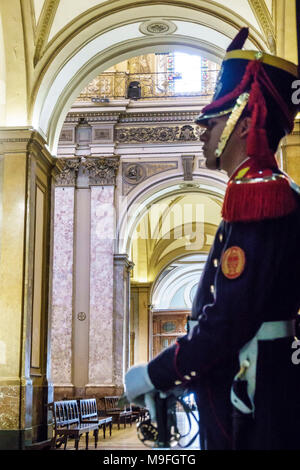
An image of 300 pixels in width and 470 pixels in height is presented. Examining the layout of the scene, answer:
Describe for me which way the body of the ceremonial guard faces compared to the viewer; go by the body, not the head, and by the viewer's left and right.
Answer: facing to the left of the viewer

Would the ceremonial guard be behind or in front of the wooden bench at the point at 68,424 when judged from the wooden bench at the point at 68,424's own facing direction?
in front

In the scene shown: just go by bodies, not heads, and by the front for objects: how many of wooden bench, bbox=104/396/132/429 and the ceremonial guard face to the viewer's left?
1

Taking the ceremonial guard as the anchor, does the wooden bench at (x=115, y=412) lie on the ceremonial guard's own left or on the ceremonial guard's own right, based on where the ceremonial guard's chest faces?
on the ceremonial guard's own right

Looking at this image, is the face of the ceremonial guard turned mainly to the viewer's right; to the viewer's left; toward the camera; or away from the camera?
to the viewer's left

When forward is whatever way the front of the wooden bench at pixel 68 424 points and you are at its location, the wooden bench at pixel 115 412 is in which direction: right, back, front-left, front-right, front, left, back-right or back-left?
back-left

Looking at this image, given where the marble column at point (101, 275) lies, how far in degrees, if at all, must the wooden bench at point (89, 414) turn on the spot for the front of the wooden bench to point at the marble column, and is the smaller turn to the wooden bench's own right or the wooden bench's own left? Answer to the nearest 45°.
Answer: approximately 135° to the wooden bench's own left

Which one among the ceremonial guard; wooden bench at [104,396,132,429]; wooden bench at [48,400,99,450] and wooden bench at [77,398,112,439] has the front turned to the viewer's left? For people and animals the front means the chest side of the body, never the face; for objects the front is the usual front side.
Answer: the ceremonial guard

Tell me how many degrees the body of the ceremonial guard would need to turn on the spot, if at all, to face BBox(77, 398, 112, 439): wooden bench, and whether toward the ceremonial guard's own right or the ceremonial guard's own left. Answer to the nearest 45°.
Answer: approximately 90° to the ceremonial guard's own right

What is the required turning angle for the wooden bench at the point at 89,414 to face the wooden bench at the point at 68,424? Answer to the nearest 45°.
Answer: approximately 45° to its right
